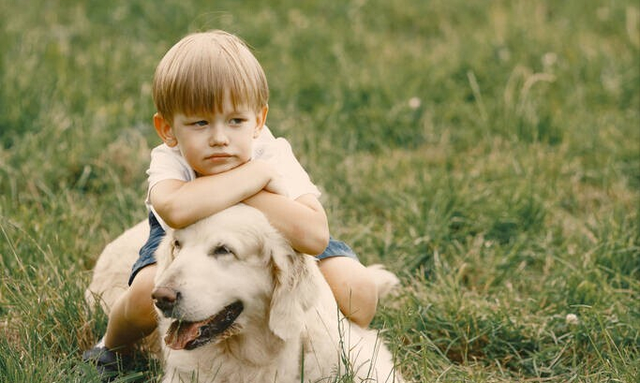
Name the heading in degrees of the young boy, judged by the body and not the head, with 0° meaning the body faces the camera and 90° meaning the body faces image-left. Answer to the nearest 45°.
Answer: approximately 0°
